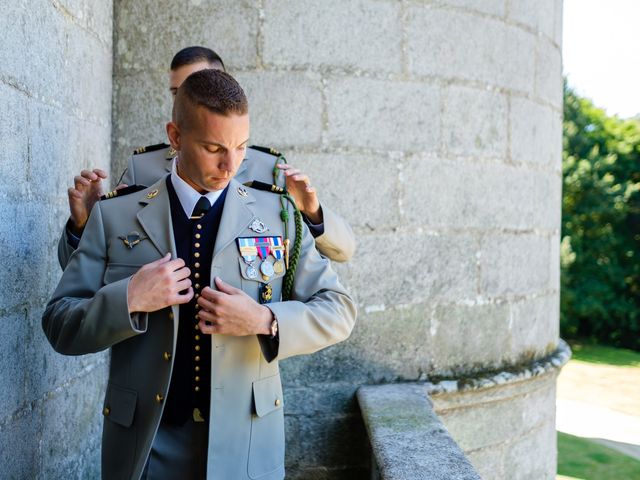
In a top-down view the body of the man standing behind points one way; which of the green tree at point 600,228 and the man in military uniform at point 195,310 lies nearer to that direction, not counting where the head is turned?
the man in military uniform

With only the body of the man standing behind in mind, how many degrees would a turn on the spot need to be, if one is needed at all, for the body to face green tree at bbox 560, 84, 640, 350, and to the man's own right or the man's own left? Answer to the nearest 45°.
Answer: approximately 135° to the man's own left

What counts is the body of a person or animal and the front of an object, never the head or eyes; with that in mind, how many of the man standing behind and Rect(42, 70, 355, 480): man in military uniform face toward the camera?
2

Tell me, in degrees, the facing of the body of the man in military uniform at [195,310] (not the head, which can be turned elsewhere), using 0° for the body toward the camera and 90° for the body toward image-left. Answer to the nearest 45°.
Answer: approximately 0°

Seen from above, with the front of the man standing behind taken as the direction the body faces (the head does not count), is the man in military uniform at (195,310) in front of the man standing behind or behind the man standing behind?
in front

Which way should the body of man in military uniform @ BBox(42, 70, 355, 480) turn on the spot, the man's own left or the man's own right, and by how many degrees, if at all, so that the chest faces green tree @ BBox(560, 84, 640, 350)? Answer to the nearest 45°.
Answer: approximately 135° to the man's own left
